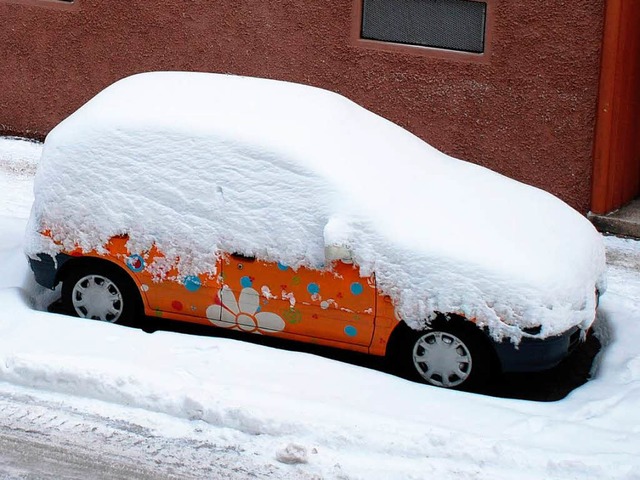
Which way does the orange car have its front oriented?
to the viewer's right
